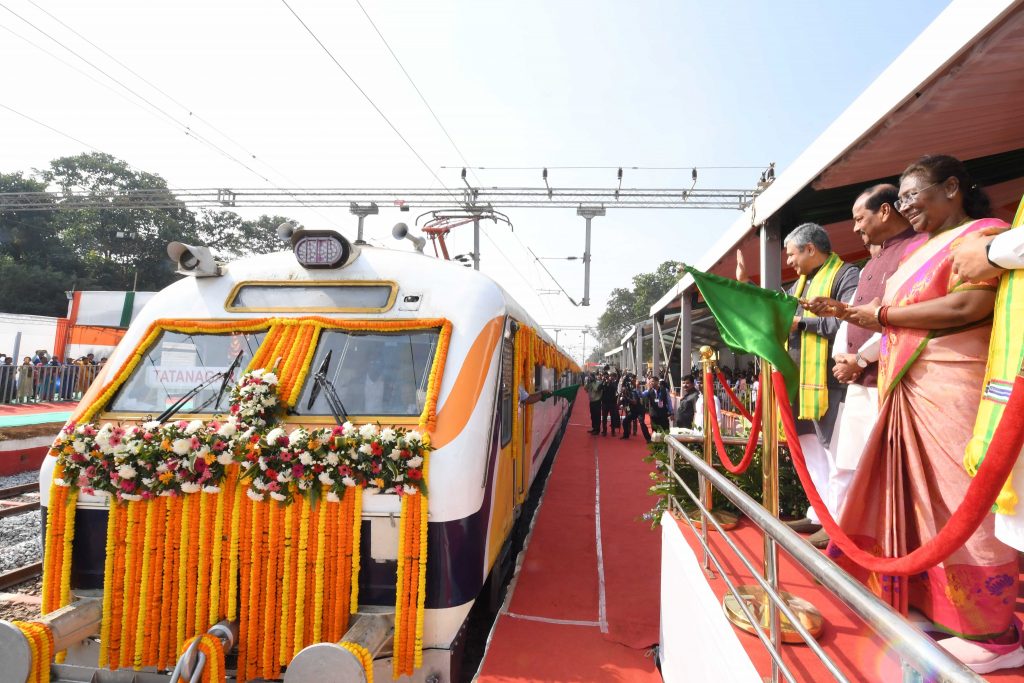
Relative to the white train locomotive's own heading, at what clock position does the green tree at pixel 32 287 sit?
The green tree is roughly at 4 o'clock from the white train locomotive.

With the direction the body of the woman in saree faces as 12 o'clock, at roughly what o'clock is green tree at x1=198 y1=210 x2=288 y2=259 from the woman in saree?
The green tree is roughly at 1 o'clock from the woman in saree.

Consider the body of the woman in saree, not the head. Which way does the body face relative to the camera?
to the viewer's left

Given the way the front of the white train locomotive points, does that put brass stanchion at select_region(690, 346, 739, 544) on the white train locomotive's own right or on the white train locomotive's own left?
on the white train locomotive's own left

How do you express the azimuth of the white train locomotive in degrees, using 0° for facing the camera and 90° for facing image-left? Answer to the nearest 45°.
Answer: approximately 45°

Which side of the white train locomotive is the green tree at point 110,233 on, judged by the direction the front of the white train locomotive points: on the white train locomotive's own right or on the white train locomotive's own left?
on the white train locomotive's own right

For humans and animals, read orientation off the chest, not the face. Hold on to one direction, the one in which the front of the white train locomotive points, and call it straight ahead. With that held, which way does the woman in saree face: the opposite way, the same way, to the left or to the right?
to the right

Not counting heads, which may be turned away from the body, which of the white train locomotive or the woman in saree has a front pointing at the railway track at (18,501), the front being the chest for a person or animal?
the woman in saree

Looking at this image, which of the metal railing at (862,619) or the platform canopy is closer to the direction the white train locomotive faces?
the metal railing

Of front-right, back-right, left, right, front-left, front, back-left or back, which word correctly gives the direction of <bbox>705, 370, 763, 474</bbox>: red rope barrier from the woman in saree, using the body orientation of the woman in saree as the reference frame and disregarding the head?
front-right
